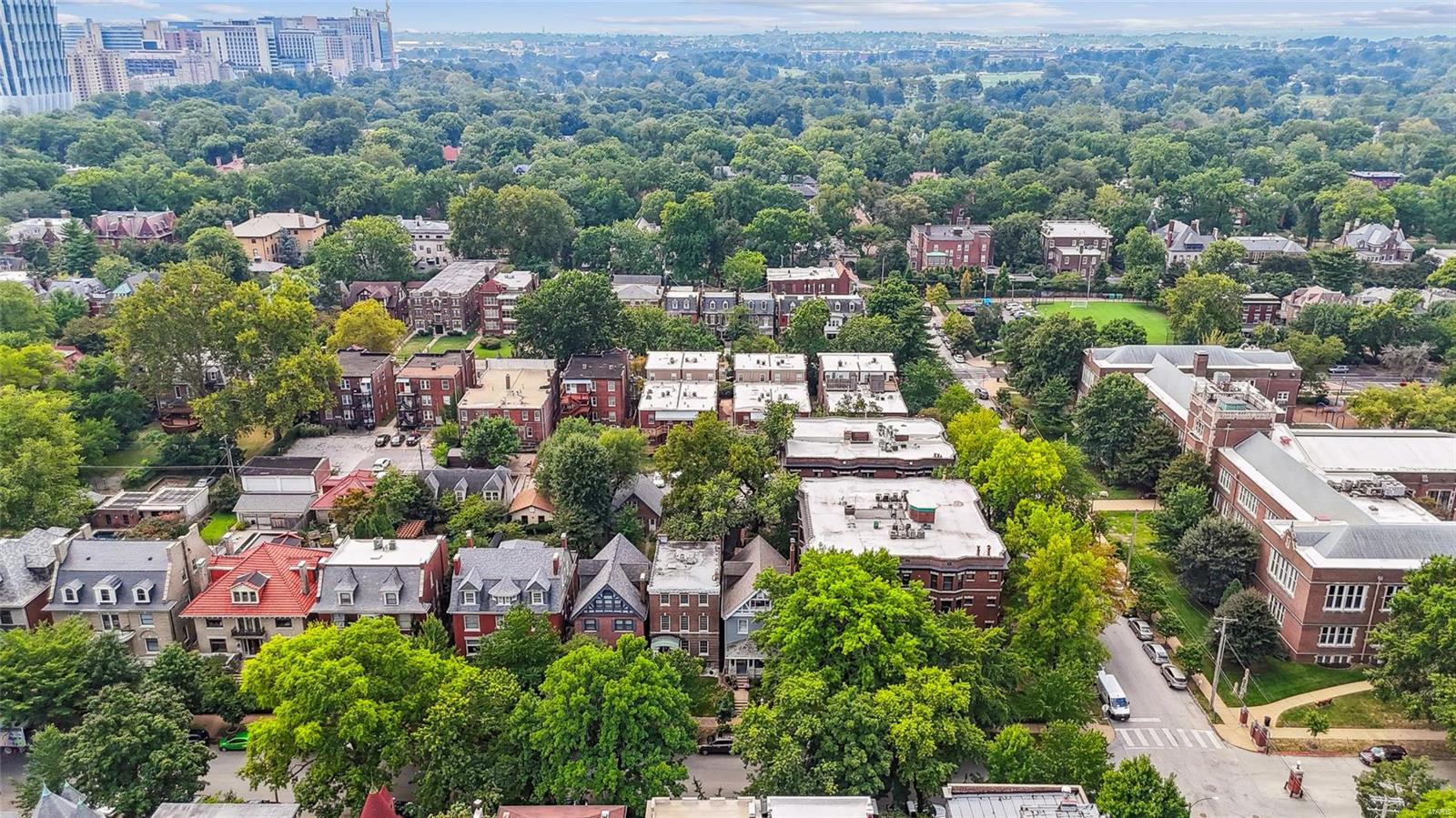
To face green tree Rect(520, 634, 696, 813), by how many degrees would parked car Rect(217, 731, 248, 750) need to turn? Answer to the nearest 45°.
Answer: approximately 135° to its left

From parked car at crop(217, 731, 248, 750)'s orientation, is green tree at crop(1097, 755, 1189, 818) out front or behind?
behind

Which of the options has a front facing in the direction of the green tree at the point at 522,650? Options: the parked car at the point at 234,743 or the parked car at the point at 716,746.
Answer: the parked car at the point at 716,746

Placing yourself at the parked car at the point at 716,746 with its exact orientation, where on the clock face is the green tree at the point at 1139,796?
The green tree is roughly at 7 o'clock from the parked car.

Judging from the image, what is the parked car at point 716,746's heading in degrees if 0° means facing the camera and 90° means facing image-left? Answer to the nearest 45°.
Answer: approximately 90°

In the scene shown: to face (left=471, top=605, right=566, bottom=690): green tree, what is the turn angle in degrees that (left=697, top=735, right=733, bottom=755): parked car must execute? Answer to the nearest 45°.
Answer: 0° — it already faces it

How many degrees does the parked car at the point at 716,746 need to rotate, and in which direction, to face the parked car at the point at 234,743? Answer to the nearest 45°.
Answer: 0° — it already faces it

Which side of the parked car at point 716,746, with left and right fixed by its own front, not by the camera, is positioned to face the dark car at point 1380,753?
back

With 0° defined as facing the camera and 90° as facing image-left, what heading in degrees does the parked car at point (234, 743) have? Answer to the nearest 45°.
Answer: approximately 90°

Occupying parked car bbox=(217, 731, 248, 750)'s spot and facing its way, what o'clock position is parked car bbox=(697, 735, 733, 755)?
parked car bbox=(697, 735, 733, 755) is roughly at 7 o'clock from parked car bbox=(217, 731, 248, 750).

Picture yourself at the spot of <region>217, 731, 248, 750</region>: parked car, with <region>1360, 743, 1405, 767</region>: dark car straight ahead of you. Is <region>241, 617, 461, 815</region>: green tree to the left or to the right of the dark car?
right

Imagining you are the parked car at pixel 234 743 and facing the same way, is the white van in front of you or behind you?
behind

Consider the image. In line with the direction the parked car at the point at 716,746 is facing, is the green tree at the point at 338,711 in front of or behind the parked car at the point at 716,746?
in front

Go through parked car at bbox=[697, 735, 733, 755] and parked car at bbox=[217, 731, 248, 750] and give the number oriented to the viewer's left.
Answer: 2
